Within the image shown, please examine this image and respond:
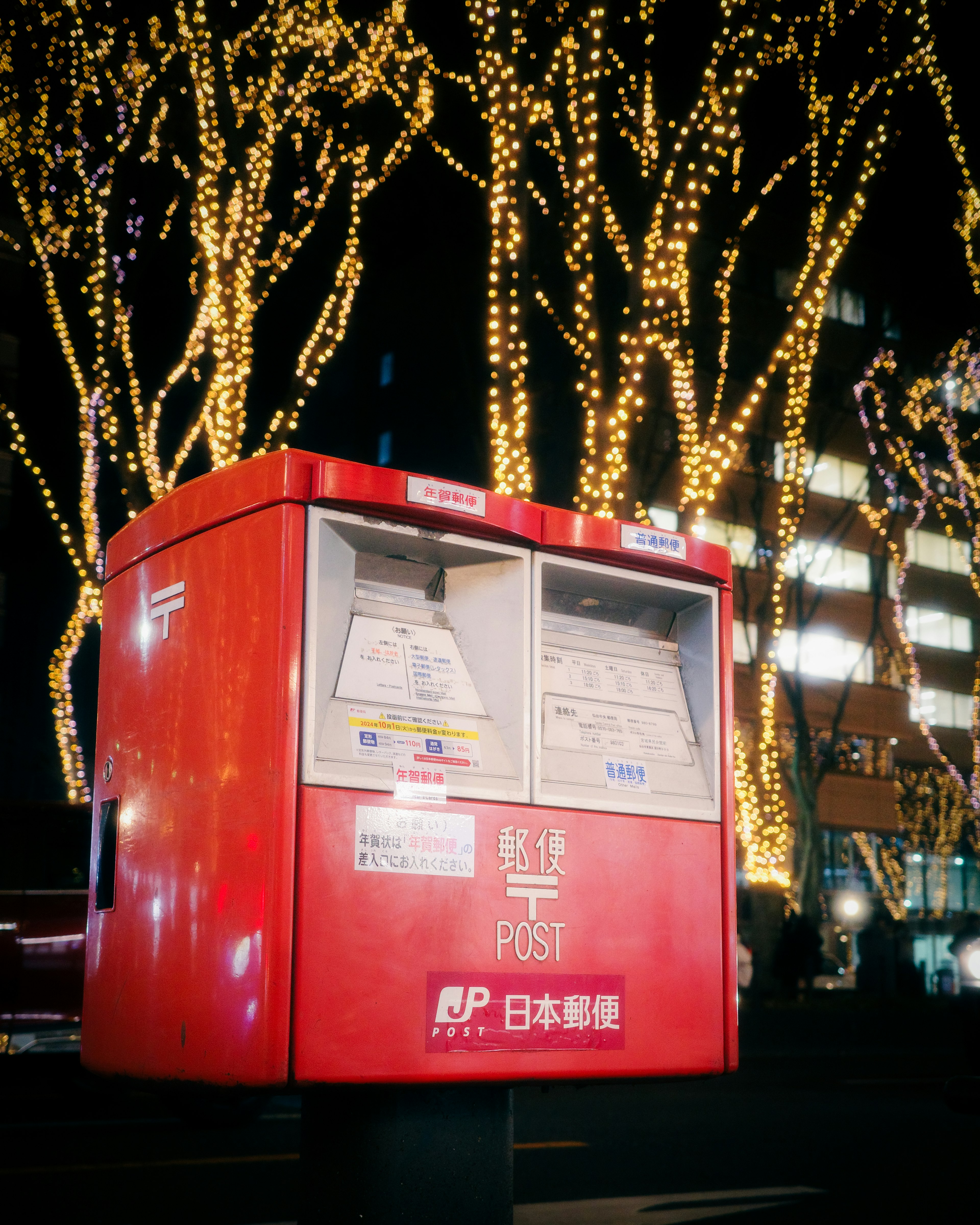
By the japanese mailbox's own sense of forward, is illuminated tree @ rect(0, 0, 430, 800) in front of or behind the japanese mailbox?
behind

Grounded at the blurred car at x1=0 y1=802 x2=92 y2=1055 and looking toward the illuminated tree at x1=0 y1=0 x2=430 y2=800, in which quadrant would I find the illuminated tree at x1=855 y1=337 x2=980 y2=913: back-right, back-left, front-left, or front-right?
front-right

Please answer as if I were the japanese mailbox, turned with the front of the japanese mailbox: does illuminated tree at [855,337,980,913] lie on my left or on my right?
on my left

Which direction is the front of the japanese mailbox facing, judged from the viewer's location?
facing the viewer and to the right of the viewer

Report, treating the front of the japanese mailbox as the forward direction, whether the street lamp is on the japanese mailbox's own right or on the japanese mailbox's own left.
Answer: on the japanese mailbox's own left
